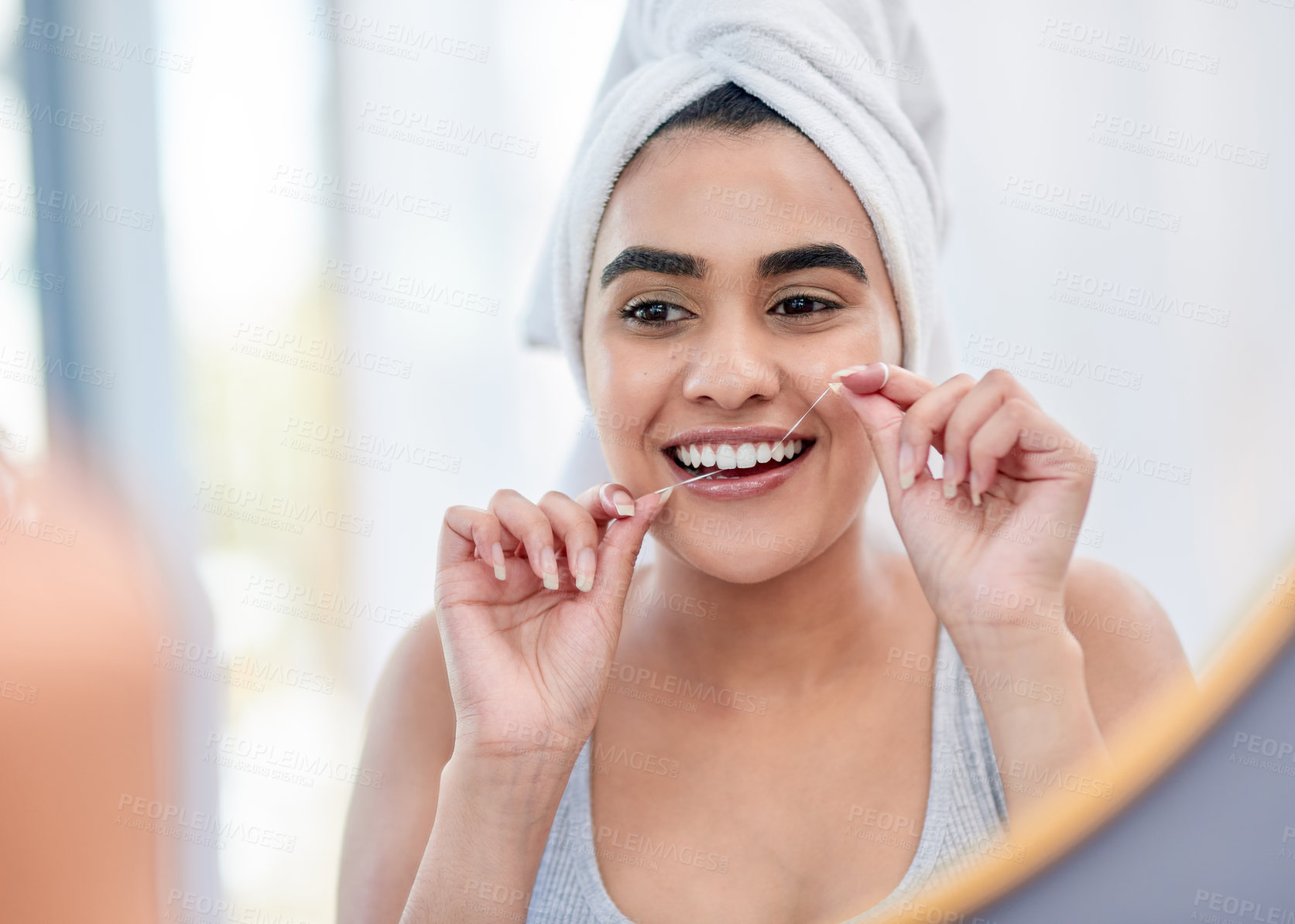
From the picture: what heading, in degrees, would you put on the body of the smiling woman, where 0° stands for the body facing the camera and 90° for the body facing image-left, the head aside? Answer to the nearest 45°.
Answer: approximately 0°
